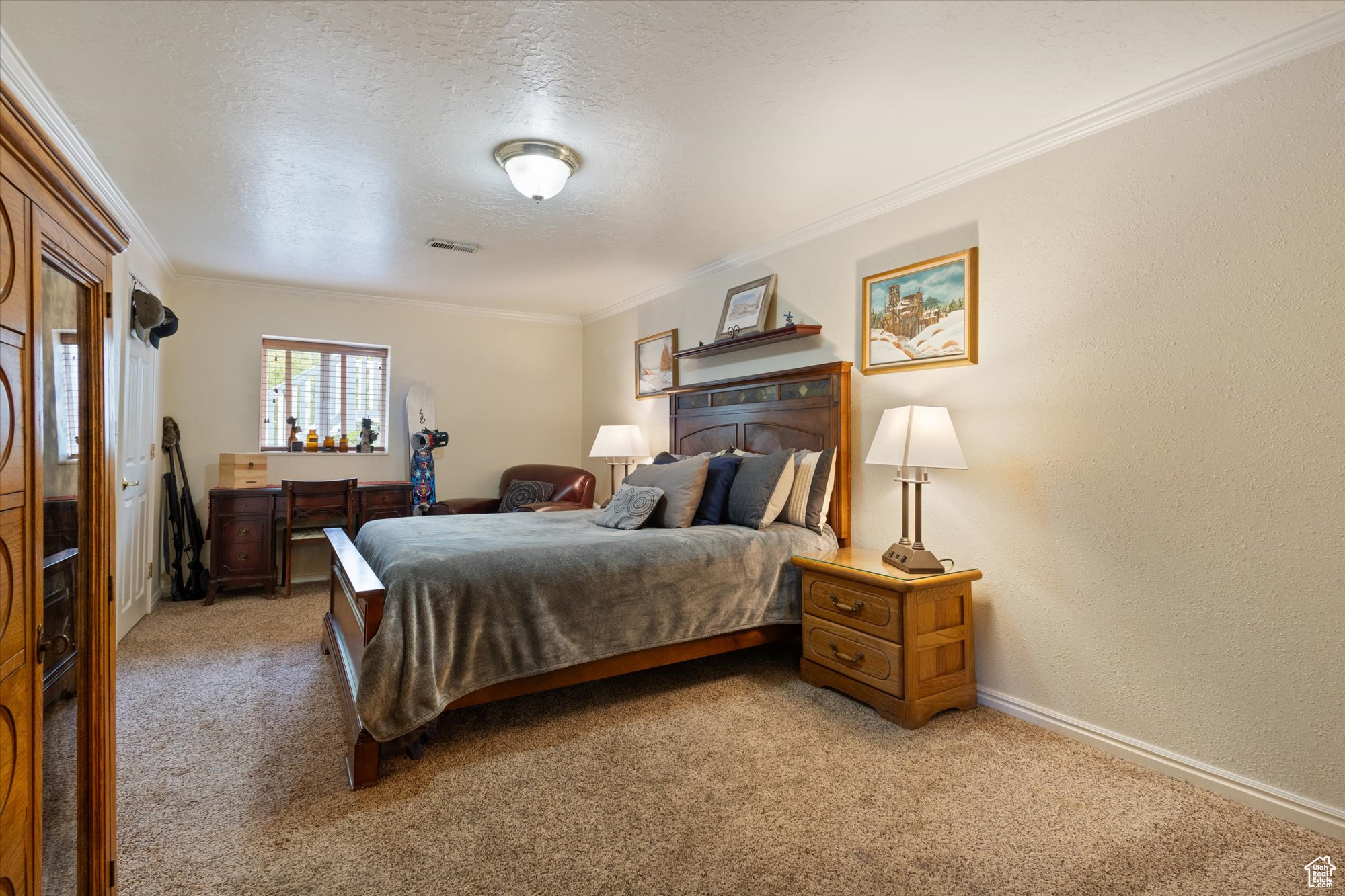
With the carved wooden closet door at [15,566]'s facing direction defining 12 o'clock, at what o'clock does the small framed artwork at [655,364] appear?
The small framed artwork is roughly at 11 o'clock from the carved wooden closet door.

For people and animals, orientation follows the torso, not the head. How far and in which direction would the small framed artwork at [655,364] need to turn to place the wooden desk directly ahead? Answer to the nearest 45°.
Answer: approximately 45° to its right

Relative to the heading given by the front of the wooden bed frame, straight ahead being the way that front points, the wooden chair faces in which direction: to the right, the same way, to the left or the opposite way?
to the right

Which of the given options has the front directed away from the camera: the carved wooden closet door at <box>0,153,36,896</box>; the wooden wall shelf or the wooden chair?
the wooden chair

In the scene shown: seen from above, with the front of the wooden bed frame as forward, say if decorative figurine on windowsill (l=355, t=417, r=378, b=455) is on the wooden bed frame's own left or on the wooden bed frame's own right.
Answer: on the wooden bed frame's own right

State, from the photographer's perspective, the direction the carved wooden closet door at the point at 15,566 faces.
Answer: facing to the right of the viewer
